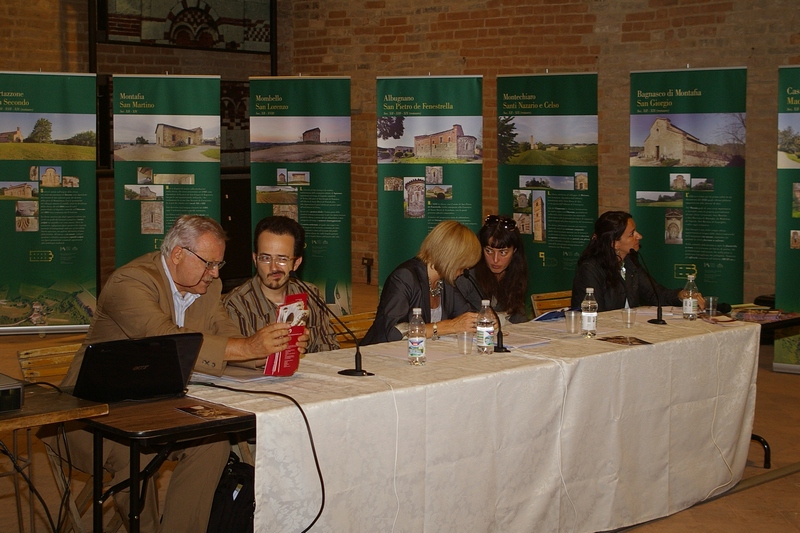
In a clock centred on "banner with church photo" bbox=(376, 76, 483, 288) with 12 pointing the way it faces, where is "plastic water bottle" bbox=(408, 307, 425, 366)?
The plastic water bottle is roughly at 12 o'clock from the banner with church photo.

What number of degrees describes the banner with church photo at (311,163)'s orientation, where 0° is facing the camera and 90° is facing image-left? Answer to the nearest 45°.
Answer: approximately 0°

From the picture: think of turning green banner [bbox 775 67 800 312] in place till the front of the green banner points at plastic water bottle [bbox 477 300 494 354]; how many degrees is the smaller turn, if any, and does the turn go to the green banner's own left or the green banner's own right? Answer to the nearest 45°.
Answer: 0° — it already faces it

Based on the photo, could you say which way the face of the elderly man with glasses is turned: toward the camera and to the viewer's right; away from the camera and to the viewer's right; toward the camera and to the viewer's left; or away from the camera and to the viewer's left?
toward the camera and to the viewer's right

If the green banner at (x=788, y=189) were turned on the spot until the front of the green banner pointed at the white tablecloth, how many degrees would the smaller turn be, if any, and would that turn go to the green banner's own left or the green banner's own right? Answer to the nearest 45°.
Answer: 0° — it already faces it

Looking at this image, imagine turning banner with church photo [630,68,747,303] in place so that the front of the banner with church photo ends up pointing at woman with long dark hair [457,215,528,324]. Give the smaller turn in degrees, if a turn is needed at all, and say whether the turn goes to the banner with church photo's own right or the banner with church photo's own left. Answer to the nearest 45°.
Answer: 0° — it already faces them

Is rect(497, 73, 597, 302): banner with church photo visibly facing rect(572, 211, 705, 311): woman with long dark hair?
yes

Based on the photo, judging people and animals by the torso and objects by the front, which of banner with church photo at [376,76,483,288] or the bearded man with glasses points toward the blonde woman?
the banner with church photo

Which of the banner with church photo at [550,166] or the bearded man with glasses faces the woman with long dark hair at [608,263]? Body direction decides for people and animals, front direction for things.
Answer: the banner with church photo

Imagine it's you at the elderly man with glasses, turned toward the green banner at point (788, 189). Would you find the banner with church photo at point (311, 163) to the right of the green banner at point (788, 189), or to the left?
left
